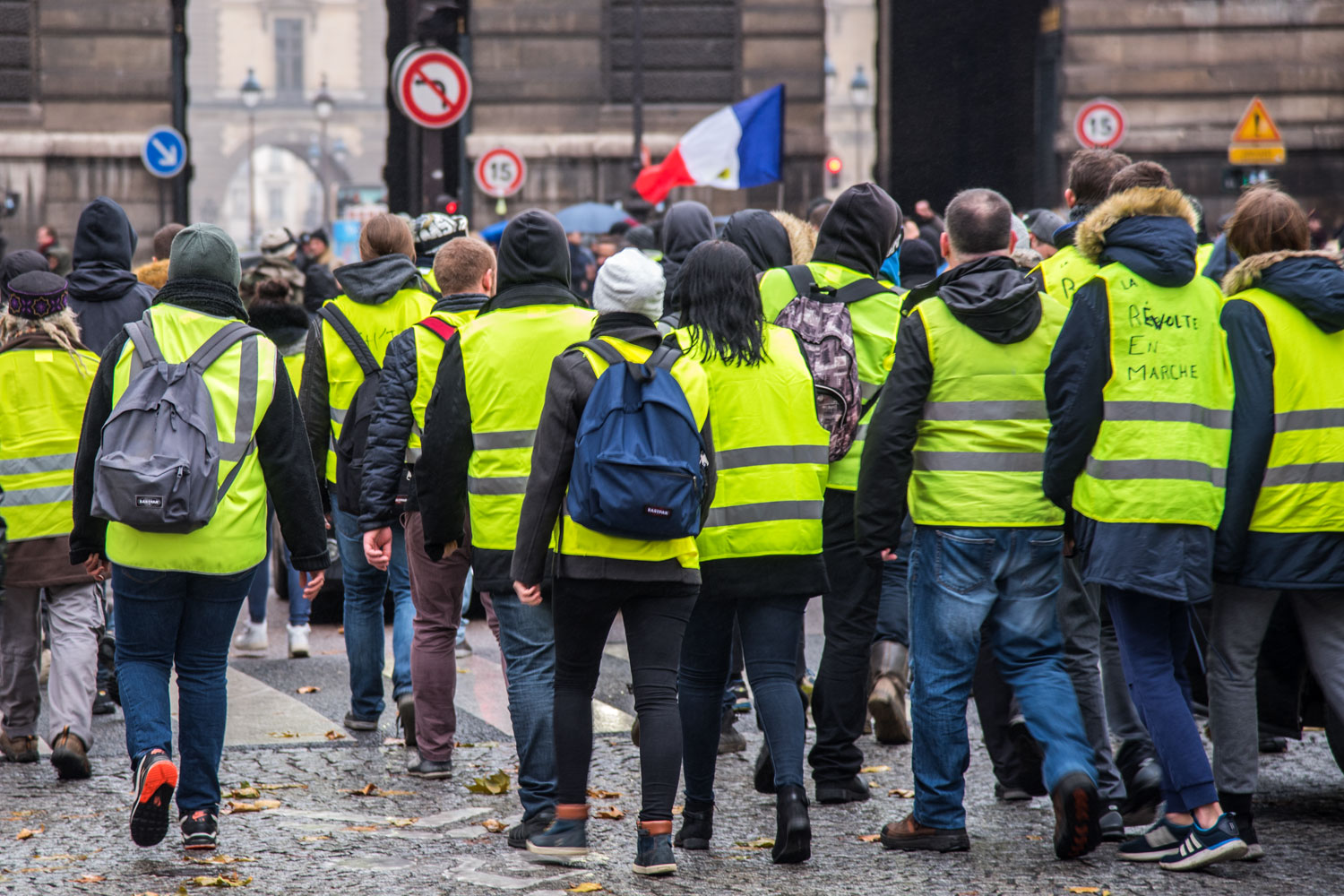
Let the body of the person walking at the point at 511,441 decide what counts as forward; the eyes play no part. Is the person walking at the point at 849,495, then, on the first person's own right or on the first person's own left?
on the first person's own right

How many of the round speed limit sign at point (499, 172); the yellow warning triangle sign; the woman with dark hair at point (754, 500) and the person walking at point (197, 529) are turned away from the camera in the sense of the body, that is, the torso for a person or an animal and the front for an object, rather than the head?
2

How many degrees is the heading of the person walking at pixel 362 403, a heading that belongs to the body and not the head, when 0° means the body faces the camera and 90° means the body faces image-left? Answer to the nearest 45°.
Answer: approximately 180°

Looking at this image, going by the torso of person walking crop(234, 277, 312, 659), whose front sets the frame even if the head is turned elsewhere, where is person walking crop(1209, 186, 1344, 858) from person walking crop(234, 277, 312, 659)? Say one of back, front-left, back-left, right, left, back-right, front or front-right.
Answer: back-right

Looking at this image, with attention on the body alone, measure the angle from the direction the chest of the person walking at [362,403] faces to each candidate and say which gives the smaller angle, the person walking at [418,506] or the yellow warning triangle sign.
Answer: the yellow warning triangle sign

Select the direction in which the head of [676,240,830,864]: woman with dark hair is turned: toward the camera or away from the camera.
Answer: away from the camera

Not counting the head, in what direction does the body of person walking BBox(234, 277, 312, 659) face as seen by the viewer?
away from the camera

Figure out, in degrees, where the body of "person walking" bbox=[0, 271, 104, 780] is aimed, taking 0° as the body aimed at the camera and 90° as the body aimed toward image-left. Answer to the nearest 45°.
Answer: approximately 180°

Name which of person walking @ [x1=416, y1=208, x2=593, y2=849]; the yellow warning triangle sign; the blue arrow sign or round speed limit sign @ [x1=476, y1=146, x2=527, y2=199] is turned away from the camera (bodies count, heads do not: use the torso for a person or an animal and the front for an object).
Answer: the person walking

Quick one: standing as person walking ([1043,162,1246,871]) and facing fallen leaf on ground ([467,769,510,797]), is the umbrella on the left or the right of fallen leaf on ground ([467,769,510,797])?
right

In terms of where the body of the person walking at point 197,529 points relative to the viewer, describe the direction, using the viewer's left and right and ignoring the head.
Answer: facing away from the viewer

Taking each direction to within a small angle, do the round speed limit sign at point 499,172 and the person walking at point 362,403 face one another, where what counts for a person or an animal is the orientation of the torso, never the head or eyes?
yes

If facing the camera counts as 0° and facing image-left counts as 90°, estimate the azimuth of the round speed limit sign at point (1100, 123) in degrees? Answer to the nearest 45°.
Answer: approximately 0°

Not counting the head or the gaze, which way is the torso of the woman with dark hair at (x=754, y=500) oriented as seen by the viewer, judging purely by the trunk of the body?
away from the camera

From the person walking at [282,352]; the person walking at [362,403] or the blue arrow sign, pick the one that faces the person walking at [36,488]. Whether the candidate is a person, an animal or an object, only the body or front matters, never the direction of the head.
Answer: the blue arrow sign
